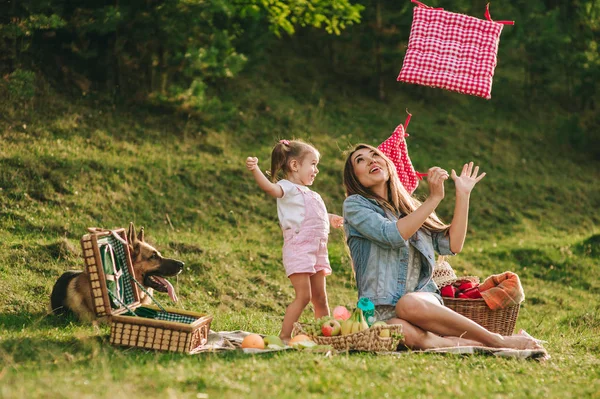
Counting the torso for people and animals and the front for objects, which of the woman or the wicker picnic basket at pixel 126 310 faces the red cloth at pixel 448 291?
the wicker picnic basket

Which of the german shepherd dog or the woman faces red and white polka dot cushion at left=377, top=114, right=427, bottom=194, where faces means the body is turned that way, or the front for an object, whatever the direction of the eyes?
the german shepherd dog

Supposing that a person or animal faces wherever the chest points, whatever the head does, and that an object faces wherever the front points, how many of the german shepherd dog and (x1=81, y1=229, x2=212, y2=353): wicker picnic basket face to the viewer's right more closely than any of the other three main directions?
2

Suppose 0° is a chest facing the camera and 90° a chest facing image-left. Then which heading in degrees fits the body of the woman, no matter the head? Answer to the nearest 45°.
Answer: approximately 315°

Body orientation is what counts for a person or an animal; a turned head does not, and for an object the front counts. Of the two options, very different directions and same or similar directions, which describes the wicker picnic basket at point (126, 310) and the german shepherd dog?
same or similar directions

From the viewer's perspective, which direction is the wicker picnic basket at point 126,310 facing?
to the viewer's right

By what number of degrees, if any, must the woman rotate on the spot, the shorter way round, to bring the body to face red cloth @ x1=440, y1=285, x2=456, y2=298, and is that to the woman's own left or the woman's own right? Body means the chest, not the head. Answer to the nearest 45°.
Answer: approximately 90° to the woman's own left

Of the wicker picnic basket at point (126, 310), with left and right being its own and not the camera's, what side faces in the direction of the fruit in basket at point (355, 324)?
front

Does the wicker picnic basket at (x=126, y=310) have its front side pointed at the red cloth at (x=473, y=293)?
yes

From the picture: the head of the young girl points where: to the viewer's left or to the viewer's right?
to the viewer's right

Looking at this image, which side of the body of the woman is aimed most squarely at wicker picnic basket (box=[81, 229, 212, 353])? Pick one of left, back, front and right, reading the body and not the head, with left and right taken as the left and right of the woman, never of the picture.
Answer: right

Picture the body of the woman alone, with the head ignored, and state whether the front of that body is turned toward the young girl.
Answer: no

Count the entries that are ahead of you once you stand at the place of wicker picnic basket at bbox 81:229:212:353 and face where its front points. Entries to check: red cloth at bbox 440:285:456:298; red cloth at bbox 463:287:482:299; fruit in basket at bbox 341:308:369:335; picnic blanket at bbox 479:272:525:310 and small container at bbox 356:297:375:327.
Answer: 5

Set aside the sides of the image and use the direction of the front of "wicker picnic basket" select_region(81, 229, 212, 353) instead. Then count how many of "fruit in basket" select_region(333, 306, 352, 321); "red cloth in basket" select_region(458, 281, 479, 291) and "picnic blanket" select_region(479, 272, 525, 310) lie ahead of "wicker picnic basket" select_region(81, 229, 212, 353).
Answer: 3

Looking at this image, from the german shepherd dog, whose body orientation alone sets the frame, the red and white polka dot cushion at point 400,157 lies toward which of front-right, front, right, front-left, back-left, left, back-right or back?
front

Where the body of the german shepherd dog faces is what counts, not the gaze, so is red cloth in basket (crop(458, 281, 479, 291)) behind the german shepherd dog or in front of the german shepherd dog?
in front
